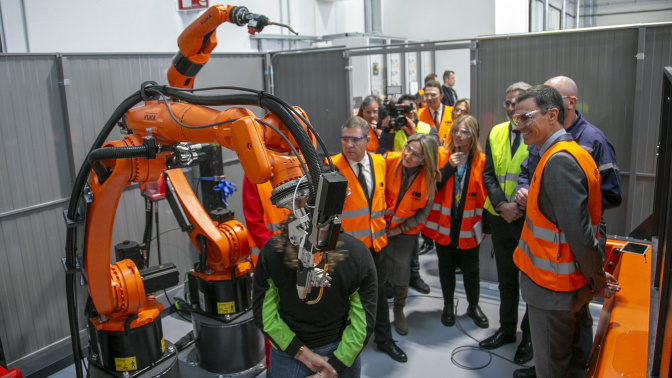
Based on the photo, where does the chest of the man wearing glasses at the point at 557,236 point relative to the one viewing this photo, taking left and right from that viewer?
facing to the left of the viewer

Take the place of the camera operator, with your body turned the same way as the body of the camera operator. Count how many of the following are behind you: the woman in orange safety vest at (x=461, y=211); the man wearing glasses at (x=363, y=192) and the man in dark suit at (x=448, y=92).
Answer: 1

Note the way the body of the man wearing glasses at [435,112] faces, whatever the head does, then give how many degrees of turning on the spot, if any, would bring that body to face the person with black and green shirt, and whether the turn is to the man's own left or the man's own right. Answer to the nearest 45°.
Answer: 0° — they already face them

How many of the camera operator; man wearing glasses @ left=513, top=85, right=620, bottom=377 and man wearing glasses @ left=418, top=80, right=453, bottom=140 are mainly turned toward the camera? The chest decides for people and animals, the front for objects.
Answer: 2

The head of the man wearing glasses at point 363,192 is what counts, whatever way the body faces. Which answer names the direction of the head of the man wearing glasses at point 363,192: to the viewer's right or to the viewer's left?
to the viewer's left

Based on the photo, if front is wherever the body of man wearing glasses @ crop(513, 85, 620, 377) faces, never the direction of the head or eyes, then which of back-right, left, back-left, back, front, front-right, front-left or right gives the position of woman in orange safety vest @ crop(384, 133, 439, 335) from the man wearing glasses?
front-right

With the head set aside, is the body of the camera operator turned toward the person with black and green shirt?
yes

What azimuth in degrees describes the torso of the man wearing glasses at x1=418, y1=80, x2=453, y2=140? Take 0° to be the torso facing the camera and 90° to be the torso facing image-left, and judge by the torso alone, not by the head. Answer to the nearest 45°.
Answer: approximately 0°

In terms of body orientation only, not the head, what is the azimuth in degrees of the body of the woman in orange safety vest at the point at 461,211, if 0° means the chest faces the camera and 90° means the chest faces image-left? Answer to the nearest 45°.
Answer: approximately 0°
